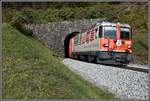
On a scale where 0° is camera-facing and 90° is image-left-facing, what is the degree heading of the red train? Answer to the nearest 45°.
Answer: approximately 315°
